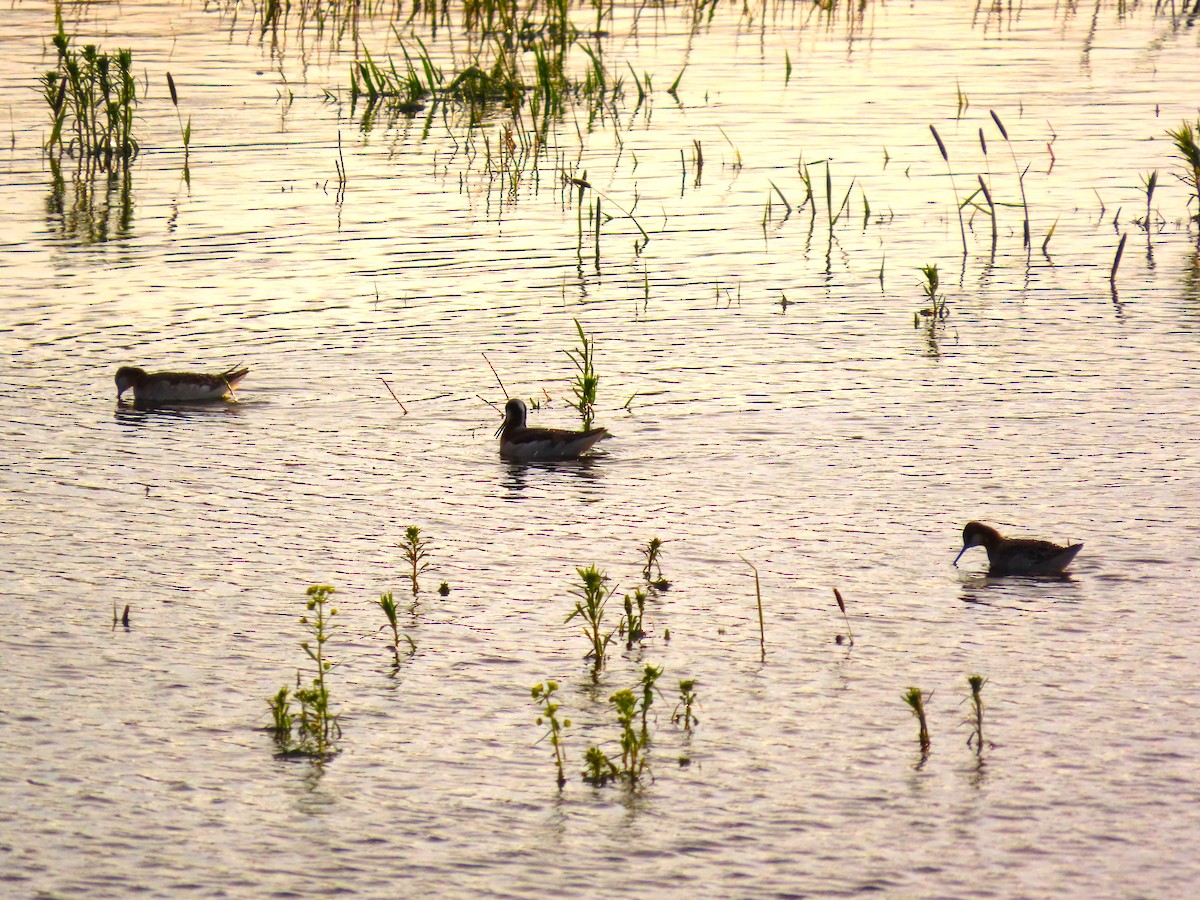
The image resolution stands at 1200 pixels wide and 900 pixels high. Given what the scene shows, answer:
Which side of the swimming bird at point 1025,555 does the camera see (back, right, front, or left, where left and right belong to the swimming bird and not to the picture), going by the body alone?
left

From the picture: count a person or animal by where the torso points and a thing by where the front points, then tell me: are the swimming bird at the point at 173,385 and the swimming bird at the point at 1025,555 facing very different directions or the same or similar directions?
same or similar directions

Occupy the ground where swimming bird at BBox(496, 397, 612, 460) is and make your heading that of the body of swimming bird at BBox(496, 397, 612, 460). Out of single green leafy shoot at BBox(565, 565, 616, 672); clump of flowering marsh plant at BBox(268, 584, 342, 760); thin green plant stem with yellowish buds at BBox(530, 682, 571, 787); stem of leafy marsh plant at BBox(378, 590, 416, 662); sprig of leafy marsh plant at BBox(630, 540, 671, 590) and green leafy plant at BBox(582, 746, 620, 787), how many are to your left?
6

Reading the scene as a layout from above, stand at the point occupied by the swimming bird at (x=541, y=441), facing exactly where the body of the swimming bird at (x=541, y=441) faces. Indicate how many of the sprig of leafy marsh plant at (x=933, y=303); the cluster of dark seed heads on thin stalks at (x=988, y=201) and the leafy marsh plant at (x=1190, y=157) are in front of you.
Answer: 0

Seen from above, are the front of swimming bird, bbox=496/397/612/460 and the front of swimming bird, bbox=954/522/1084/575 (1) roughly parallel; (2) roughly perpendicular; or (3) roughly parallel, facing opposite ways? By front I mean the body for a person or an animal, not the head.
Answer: roughly parallel

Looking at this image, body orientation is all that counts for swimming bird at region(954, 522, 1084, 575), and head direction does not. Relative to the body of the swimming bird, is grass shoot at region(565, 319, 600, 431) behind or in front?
in front

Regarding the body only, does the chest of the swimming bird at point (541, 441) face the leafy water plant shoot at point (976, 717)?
no

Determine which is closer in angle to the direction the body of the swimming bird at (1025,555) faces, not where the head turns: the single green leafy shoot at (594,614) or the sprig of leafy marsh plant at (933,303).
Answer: the single green leafy shoot

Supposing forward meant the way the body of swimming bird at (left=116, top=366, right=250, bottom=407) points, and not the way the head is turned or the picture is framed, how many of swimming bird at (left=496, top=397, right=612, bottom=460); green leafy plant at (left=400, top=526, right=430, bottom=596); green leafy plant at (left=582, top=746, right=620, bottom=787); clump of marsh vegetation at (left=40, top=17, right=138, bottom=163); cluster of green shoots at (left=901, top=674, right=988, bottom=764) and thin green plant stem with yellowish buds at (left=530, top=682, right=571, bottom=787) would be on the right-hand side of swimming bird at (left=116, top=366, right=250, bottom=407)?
1

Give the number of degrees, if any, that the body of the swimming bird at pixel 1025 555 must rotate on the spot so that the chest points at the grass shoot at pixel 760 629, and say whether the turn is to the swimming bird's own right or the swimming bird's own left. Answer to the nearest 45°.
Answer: approximately 45° to the swimming bird's own left

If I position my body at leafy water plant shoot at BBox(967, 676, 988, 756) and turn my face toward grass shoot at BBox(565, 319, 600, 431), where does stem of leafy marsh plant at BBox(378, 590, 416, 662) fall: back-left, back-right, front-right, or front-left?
front-left

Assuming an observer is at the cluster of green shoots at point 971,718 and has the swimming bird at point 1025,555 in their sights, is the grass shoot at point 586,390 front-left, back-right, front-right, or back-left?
front-left

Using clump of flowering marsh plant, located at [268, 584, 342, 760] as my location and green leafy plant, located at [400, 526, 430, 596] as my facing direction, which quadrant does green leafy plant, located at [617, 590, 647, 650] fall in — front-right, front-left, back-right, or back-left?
front-right

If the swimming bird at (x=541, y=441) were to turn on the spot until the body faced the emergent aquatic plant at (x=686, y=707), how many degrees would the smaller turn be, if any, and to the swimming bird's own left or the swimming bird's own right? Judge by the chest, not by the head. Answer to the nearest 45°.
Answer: approximately 90° to the swimming bird's own left

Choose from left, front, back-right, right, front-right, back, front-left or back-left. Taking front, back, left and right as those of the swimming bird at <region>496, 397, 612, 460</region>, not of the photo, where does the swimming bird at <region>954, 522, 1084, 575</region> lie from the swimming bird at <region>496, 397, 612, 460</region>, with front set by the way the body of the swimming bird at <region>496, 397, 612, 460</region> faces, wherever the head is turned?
back-left

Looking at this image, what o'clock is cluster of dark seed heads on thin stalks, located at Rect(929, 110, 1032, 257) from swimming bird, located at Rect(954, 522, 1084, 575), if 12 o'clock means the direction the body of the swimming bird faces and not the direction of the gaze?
The cluster of dark seed heads on thin stalks is roughly at 3 o'clock from the swimming bird.

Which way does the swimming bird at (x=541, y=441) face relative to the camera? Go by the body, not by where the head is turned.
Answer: to the viewer's left

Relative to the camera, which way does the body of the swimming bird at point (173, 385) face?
to the viewer's left

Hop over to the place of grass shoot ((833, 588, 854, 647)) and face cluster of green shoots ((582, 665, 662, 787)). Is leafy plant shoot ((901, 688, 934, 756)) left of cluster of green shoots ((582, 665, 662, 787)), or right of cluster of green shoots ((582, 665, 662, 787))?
left
